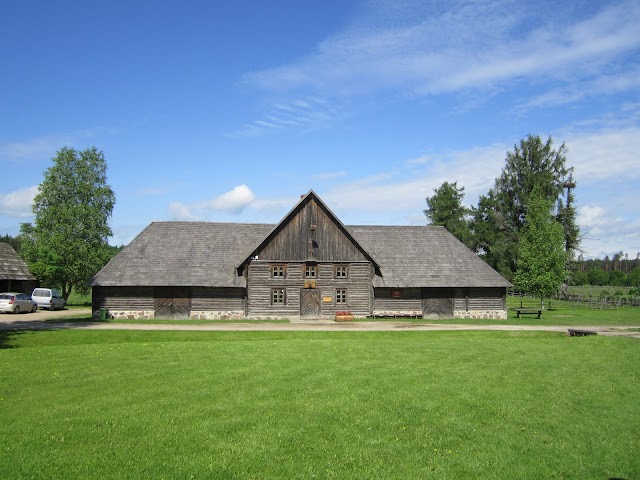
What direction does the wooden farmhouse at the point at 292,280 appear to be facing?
toward the camera

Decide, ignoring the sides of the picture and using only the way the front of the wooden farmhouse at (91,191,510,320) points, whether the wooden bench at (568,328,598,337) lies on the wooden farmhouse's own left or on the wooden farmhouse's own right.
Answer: on the wooden farmhouse's own left

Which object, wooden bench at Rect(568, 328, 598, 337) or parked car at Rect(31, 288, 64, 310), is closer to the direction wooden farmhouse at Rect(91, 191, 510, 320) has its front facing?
the wooden bench

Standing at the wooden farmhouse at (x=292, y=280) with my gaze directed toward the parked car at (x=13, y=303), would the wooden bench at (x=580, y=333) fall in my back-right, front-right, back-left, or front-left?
back-left

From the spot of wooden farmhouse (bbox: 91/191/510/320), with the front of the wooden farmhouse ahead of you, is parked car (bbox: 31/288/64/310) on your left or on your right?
on your right

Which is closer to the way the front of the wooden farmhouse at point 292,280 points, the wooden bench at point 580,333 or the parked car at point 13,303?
the wooden bench

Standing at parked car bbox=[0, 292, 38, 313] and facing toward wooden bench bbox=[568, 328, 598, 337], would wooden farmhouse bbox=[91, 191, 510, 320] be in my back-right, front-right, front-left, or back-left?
front-left

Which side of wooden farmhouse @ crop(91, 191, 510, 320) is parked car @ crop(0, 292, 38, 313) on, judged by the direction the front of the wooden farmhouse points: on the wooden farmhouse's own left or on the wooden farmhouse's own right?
on the wooden farmhouse's own right
